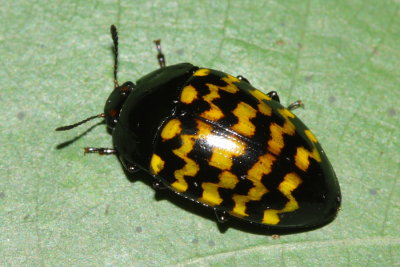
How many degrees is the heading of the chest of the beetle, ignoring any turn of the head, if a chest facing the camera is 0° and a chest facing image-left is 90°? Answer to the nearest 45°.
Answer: approximately 135°
